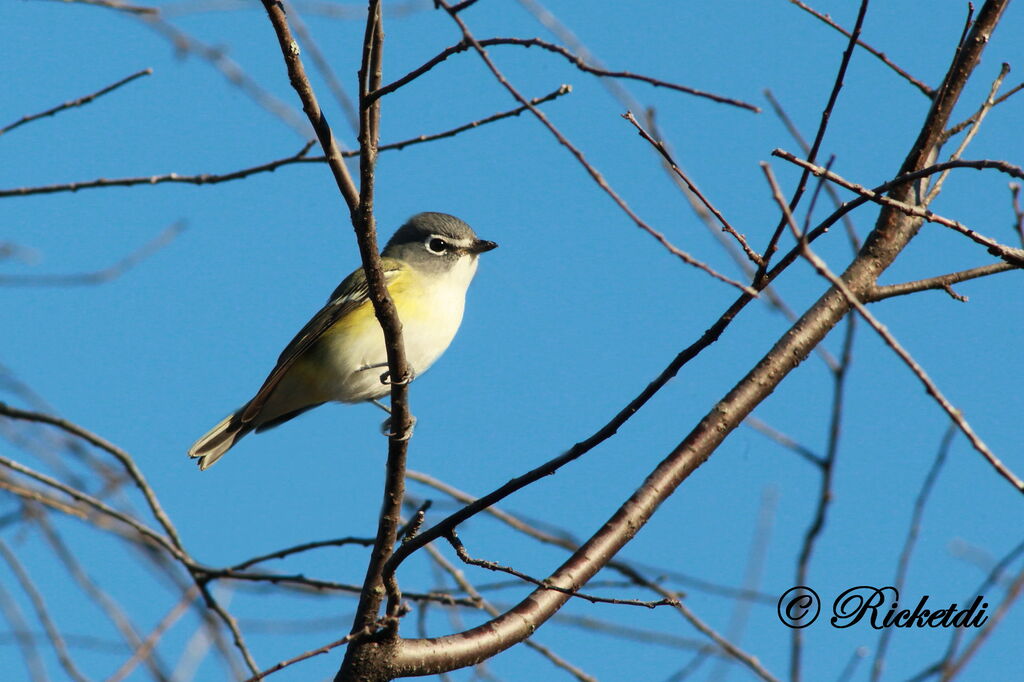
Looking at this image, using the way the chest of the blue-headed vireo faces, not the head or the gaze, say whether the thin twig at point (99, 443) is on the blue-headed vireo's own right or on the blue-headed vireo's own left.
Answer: on the blue-headed vireo's own right

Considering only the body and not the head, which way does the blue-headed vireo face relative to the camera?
to the viewer's right

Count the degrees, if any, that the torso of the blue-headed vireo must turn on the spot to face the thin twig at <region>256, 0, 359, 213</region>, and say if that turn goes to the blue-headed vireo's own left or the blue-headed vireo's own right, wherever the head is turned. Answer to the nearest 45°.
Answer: approximately 90° to the blue-headed vireo's own right
